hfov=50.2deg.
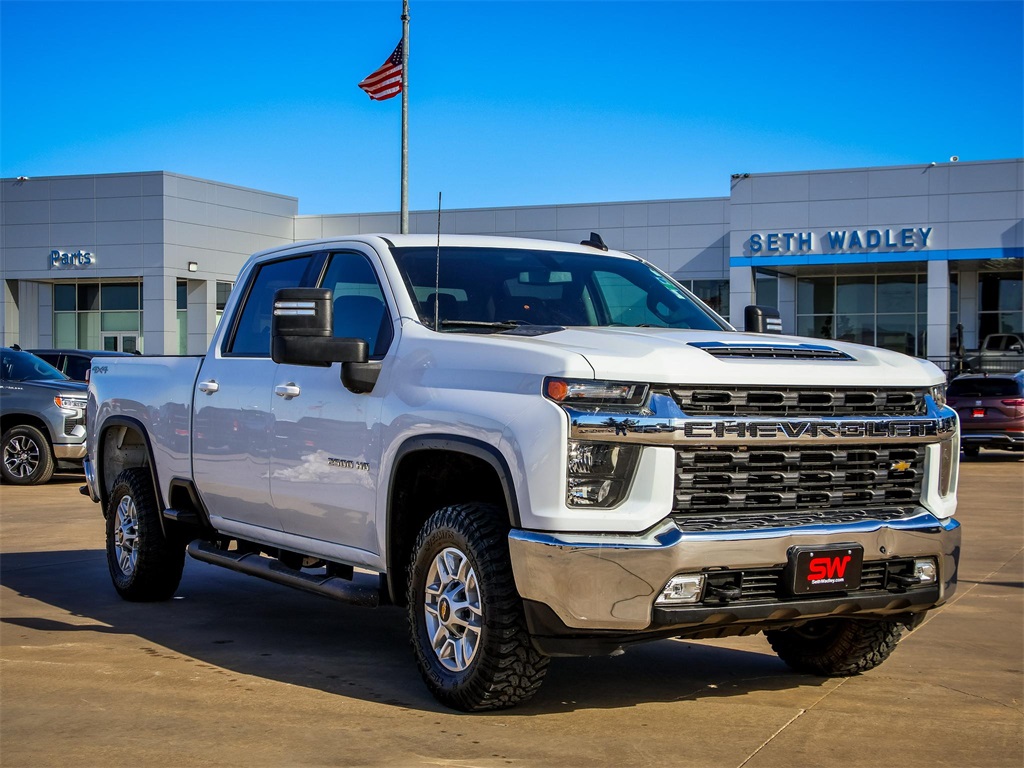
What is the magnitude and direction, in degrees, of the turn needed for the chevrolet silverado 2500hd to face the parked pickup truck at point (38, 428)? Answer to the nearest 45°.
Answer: approximately 180°

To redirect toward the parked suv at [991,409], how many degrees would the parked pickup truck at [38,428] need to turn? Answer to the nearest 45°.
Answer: approximately 45° to its left

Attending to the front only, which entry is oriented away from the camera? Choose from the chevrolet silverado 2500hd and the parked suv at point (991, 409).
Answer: the parked suv

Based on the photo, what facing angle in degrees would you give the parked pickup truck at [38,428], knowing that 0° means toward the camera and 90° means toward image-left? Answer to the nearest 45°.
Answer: approximately 315°

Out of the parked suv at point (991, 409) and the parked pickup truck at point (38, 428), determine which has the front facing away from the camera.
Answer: the parked suv at point (991, 409)

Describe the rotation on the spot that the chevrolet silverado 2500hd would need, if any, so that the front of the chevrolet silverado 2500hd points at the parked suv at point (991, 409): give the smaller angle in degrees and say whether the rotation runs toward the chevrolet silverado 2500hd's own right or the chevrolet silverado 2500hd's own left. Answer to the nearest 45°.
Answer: approximately 90° to the chevrolet silverado 2500hd's own left

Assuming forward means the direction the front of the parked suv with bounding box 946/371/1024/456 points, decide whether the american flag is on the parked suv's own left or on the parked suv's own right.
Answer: on the parked suv's own left

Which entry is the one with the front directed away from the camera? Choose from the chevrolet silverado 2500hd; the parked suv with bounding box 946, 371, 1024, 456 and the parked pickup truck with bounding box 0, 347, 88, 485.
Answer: the parked suv with bounding box 946, 371, 1024, 456

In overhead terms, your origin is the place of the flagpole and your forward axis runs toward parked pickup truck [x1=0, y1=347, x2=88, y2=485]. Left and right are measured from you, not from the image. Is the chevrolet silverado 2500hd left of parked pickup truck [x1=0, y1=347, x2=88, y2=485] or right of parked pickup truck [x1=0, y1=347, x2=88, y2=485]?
left

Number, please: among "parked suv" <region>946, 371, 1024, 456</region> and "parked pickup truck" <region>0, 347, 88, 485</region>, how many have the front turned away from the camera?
1

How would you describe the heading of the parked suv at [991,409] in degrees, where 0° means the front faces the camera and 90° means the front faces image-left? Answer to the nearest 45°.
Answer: approximately 180°

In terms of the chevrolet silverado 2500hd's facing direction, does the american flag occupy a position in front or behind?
behind

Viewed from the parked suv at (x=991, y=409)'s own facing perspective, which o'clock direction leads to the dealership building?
The dealership building is roughly at 11 o'clock from the parked suv.

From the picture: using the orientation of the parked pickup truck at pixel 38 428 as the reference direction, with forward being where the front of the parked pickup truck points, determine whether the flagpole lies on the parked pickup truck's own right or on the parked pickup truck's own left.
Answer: on the parked pickup truck's own left
